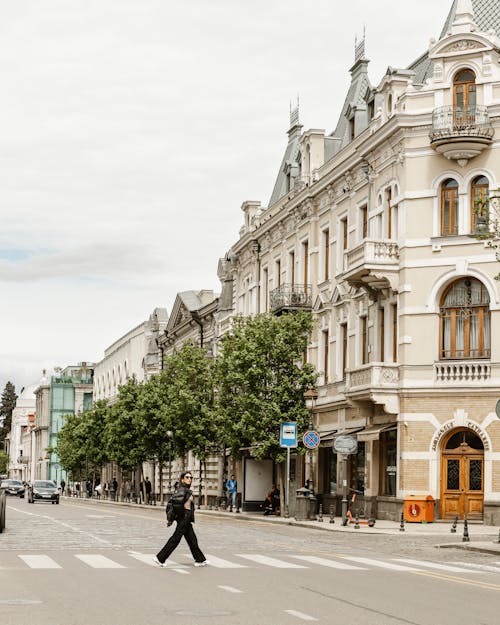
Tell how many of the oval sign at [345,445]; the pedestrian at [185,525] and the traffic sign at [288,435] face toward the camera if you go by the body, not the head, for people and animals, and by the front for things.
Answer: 2

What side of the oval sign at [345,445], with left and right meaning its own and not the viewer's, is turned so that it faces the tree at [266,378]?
back

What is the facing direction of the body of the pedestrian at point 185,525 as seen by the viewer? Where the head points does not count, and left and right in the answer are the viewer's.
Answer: facing to the right of the viewer

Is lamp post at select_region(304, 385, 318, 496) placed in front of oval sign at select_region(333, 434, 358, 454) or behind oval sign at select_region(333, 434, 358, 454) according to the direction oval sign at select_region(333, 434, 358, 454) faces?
behind

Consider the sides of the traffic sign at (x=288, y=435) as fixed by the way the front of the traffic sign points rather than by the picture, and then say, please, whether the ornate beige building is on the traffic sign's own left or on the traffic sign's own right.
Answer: on the traffic sign's own left

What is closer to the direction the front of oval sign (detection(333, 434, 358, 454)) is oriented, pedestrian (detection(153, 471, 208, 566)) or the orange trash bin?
the pedestrian

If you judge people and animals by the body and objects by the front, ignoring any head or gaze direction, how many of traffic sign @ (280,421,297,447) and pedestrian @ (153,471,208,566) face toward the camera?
1

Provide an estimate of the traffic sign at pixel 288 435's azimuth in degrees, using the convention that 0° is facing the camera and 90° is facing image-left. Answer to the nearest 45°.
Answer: approximately 0°

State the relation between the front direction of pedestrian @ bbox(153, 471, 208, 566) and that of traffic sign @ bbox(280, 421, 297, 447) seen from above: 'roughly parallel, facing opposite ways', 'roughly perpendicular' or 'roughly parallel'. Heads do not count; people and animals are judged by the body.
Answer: roughly perpendicular

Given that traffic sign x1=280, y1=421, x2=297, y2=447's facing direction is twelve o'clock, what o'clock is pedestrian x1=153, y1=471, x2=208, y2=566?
The pedestrian is roughly at 12 o'clock from the traffic sign.

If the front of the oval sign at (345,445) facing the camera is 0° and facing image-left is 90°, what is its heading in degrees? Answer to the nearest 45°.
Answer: approximately 0°
